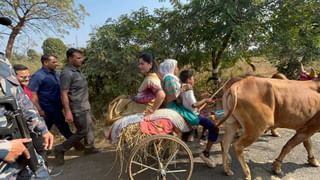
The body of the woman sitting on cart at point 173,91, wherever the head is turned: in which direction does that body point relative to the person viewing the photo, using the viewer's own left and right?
facing to the right of the viewer

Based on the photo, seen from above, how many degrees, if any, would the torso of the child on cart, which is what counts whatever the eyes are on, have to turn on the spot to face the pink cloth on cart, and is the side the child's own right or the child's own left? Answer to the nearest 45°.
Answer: approximately 135° to the child's own right

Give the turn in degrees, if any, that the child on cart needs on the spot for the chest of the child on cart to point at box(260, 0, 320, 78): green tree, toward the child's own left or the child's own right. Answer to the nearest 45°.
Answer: approximately 45° to the child's own left

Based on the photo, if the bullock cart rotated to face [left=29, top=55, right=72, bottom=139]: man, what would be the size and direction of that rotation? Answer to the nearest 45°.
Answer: approximately 135° to its left

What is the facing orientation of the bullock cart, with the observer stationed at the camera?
facing to the right of the viewer

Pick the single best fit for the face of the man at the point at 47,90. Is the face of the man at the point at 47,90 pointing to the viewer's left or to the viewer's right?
to the viewer's right

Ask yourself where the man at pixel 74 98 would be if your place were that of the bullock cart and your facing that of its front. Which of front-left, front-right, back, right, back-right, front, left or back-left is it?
back-left

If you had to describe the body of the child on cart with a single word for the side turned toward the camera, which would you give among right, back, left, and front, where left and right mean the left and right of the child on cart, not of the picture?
right
